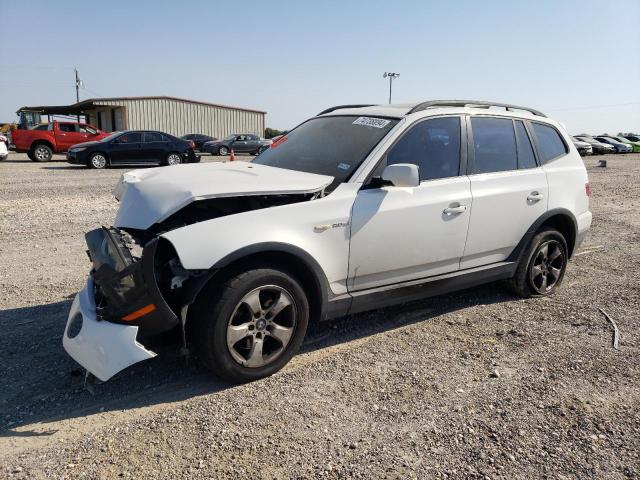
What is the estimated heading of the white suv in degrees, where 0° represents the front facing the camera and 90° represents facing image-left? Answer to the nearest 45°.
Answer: approximately 45°

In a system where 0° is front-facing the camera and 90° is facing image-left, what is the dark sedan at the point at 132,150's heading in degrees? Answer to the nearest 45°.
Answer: approximately 90°

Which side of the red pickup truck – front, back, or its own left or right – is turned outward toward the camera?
right

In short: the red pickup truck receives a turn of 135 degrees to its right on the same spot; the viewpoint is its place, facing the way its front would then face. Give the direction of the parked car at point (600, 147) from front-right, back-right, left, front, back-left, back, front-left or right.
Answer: back-left

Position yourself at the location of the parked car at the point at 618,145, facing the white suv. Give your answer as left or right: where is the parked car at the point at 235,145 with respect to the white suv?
right

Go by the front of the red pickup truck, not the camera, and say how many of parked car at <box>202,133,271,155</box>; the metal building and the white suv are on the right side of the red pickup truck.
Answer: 1

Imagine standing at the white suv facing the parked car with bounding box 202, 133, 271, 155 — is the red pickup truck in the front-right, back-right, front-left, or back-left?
front-left

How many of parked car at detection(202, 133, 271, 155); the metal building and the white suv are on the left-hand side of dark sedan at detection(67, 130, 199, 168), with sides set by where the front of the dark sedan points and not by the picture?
1

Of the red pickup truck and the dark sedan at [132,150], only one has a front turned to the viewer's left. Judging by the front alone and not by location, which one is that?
the dark sedan

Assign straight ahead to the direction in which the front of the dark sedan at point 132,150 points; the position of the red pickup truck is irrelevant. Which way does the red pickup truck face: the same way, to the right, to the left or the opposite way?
the opposite way

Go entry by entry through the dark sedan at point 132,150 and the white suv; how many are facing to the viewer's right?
0

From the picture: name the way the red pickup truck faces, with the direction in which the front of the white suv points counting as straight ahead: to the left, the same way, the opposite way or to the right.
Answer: the opposite way

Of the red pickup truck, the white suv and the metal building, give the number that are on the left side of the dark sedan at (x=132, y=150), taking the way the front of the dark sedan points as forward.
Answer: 1

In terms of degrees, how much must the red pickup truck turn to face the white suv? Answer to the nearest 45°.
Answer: approximately 90° to its right

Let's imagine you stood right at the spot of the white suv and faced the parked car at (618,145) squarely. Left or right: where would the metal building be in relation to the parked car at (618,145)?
left

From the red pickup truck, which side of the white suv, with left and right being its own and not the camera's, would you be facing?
right
